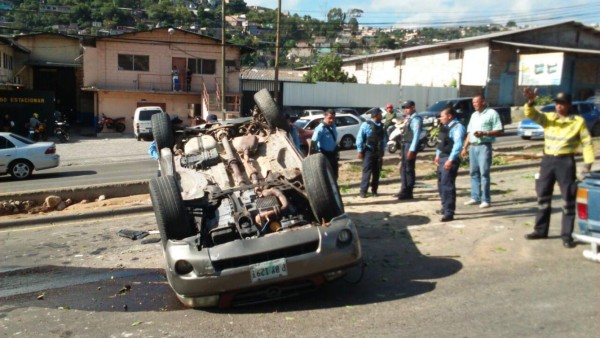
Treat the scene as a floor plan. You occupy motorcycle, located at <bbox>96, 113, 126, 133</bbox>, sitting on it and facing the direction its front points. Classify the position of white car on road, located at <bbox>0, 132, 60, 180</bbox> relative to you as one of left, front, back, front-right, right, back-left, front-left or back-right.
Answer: left

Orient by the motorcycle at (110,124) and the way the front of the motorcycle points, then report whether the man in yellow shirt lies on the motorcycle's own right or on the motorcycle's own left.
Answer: on the motorcycle's own left

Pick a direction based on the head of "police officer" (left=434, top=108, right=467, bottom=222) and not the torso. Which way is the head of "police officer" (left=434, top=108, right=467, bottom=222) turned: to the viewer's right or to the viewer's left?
to the viewer's left

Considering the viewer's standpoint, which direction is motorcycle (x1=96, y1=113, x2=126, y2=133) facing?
facing to the left of the viewer

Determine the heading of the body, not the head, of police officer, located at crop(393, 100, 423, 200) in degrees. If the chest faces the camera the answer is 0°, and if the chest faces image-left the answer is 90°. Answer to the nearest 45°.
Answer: approximately 90°

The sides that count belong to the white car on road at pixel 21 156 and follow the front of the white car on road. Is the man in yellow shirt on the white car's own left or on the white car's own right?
on the white car's own left

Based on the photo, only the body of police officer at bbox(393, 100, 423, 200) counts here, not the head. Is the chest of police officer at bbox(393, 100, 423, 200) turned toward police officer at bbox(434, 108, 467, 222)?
no

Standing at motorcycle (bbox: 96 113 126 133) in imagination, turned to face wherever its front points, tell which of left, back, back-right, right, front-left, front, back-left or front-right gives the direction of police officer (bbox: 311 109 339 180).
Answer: left

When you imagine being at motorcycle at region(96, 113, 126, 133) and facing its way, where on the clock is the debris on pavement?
The debris on pavement is roughly at 9 o'clock from the motorcycle.

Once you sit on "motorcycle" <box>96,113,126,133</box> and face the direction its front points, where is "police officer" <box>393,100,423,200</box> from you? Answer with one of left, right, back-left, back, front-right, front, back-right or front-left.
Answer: left

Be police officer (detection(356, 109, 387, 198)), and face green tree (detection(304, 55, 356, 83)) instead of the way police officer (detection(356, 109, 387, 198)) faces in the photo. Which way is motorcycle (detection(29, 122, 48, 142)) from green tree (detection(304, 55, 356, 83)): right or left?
left

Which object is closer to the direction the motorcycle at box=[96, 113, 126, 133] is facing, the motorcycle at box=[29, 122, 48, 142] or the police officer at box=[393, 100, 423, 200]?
the motorcycle

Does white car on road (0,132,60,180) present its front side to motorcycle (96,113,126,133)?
no

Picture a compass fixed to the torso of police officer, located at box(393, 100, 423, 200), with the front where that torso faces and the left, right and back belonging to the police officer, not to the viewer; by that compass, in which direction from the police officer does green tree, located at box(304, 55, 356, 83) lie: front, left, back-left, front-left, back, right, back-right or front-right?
right

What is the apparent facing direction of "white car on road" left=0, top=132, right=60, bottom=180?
to the viewer's left
